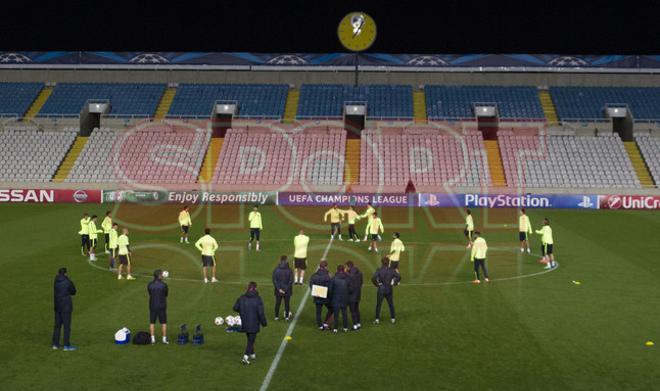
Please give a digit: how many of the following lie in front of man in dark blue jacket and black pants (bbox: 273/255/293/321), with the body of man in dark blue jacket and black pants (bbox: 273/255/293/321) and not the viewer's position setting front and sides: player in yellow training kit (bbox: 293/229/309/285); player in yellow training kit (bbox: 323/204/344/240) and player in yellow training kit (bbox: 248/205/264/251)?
3

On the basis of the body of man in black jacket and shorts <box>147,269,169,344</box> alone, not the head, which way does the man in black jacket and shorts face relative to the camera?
away from the camera

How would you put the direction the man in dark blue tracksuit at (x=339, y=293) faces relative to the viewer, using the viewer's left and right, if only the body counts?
facing away from the viewer

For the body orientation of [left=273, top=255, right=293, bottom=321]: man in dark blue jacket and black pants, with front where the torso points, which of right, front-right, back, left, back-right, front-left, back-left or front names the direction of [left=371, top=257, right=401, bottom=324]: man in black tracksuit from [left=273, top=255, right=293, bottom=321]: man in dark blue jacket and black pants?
right

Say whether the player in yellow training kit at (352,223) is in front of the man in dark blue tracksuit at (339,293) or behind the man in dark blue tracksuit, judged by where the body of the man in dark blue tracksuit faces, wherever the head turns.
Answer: in front

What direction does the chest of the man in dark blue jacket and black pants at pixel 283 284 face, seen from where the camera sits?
away from the camera

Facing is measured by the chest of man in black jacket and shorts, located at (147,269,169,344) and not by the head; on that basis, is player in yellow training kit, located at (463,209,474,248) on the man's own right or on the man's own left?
on the man's own right

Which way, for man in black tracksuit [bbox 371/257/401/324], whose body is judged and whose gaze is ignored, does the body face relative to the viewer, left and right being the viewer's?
facing away from the viewer

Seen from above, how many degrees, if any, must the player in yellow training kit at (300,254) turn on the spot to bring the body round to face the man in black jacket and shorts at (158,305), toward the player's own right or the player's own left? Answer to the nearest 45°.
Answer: approximately 135° to the player's own left

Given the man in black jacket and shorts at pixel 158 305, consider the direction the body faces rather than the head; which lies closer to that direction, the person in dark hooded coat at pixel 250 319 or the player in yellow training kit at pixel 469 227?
the player in yellow training kit

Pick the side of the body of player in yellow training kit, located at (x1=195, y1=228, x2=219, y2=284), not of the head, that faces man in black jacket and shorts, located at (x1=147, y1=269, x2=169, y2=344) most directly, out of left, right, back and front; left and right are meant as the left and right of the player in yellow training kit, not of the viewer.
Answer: back

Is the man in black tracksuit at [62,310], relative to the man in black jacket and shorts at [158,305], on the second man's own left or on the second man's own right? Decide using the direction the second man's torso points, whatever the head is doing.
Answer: on the second man's own left

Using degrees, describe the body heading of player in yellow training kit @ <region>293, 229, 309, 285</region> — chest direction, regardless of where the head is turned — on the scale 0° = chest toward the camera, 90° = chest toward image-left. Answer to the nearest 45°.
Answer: approximately 180°

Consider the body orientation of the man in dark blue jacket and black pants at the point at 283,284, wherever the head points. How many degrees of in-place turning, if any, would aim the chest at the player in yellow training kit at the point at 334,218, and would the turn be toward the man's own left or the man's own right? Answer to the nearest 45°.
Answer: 0° — they already face them

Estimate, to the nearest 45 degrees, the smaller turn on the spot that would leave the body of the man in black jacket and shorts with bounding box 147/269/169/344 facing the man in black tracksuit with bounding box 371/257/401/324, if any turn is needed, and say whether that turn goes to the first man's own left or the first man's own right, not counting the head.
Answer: approximately 90° to the first man's own right

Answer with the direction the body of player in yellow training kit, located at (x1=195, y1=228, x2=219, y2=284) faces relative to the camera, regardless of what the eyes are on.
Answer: away from the camera
